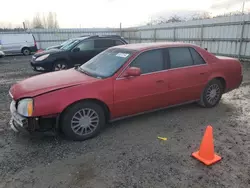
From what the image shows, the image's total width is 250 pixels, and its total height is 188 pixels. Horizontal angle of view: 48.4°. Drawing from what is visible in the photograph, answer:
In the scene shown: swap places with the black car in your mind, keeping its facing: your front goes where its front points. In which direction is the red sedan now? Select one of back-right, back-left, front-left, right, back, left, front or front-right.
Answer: front-left

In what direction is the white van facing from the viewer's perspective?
to the viewer's left

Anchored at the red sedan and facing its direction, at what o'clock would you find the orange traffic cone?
The orange traffic cone is roughly at 9 o'clock from the red sedan.

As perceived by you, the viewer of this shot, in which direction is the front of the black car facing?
facing the viewer and to the left of the viewer

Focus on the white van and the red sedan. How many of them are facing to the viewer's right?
0

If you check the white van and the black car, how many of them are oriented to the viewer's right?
0
